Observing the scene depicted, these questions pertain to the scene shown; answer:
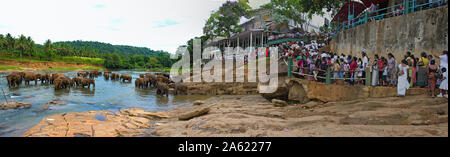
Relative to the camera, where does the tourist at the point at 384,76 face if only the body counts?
to the viewer's left

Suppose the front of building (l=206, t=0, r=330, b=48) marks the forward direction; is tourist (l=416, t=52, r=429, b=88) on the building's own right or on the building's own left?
on the building's own left

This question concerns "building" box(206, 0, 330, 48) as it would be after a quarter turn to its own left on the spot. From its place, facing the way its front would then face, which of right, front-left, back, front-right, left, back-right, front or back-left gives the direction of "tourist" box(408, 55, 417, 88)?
front-right

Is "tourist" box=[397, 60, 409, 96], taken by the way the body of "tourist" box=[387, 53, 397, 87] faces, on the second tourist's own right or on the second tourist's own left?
on the second tourist's own left

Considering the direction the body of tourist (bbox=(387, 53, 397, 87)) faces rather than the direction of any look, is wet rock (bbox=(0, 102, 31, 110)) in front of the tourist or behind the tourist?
in front

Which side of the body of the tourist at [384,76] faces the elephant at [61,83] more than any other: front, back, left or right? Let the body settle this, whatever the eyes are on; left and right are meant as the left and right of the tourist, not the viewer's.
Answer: front

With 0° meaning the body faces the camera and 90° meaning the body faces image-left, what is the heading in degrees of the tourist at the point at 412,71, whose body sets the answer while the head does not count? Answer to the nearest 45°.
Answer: approximately 90°

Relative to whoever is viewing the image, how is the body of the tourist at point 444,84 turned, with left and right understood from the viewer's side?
facing to the left of the viewer

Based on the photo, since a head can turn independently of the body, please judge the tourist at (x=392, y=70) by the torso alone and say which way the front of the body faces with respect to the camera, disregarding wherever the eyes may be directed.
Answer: to the viewer's left

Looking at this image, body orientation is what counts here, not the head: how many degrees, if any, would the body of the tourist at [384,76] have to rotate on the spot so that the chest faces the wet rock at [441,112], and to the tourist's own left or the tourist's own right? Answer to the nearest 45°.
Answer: approximately 135° to the tourist's own left

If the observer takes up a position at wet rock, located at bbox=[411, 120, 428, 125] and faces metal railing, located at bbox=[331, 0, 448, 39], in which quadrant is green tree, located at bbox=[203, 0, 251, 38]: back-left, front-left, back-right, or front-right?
front-left

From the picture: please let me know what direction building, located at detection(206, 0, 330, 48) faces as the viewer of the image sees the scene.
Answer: facing the viewer and to the left of the viewer
